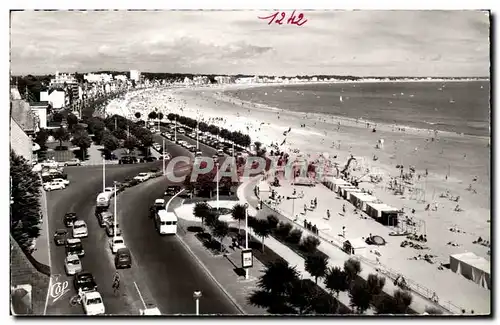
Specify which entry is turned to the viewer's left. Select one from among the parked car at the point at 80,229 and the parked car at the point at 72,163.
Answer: the parked car at the point at 72,163

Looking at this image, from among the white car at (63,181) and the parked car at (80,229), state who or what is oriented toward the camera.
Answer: the parked car

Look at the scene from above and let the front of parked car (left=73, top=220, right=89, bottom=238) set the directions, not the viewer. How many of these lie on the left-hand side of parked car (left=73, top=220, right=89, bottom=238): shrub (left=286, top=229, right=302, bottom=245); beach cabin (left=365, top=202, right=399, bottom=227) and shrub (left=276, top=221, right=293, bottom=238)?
3

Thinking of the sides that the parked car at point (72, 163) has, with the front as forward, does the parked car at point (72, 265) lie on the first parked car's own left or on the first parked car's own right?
on the first parked car's own left

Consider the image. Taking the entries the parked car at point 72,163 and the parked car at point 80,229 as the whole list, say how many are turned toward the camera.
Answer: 1

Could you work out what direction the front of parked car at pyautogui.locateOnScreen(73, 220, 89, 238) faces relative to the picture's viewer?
facing the viewer

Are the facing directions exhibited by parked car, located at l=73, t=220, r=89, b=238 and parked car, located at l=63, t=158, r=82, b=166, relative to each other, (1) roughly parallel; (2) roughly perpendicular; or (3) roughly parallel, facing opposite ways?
roughly perpendicular

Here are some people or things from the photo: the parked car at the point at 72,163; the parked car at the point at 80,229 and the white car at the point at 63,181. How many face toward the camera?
1

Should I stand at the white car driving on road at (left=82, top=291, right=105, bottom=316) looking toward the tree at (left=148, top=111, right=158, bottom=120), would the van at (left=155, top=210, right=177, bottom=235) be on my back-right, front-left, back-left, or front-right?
front-right

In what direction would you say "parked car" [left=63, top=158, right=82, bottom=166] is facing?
to the viewer's left

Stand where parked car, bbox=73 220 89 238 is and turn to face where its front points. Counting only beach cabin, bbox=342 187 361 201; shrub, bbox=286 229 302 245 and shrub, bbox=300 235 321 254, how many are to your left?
3
